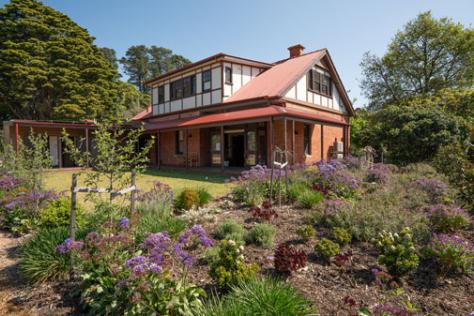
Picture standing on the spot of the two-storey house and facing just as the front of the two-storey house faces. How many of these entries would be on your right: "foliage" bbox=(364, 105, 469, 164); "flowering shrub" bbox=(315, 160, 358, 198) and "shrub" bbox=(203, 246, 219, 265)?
0

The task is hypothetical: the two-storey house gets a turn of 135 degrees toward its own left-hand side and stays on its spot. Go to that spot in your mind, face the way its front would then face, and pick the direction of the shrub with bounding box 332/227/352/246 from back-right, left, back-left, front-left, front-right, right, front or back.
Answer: right

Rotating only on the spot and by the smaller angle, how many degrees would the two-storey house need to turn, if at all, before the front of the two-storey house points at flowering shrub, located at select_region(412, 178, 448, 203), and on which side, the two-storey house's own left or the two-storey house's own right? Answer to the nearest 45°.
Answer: approximately 45° to the two-storey house's own left

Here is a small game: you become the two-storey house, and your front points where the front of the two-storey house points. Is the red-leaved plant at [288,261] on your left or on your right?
on your left

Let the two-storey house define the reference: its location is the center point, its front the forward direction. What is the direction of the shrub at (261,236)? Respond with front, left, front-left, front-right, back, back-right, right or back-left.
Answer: front-left

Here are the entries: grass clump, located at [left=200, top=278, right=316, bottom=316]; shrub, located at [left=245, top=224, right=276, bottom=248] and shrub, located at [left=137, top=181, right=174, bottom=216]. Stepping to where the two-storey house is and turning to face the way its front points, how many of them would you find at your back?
0

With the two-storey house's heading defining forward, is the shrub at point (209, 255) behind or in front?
in front

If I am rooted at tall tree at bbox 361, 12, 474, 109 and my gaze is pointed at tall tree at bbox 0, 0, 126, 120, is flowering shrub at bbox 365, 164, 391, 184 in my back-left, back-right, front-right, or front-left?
front-left

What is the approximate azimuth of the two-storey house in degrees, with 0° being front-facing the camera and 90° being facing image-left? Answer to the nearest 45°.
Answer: approximately 45°

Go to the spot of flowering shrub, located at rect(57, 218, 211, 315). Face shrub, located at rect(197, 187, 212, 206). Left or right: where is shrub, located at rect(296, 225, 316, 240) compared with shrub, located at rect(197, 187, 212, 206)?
right

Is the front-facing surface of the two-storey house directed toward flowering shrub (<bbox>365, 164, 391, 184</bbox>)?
no

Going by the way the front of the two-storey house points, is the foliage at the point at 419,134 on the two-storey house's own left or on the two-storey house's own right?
on the two-storey house's own left

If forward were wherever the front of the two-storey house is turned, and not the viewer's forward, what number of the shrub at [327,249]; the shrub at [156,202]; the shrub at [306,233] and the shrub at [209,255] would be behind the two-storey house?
0

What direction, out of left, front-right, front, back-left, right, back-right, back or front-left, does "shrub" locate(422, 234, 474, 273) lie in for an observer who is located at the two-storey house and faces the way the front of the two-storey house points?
front-left

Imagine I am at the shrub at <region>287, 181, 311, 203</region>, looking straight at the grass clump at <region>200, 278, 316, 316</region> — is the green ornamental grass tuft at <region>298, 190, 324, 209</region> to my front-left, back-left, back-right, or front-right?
front-left

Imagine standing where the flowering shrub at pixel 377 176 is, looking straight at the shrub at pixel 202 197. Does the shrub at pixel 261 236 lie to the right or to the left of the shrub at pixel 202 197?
left

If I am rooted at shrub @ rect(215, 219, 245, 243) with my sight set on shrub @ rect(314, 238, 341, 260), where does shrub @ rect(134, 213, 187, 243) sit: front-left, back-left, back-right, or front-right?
back-right
